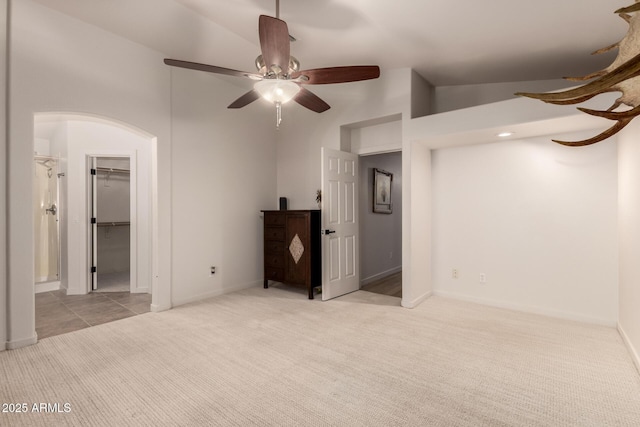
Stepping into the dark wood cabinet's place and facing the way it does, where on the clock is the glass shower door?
The glass shower door is roughly at 2 o'clock from the dark wood cabinet.

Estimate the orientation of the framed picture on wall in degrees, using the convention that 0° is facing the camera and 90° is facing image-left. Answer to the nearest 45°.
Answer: approximately 315°

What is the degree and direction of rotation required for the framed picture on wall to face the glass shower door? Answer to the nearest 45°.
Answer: approximately 135° to its right

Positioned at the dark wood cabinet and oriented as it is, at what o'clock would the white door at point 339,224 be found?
The white door is roughly at 8 o'clock from the dark wood cabinet.

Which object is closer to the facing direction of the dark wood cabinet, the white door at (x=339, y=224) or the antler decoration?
the antler decoration

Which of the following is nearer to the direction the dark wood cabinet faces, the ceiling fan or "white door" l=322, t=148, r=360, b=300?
the ceiling fan

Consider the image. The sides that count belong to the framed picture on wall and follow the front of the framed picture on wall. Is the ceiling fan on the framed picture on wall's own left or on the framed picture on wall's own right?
on the framed picture on wall's own right

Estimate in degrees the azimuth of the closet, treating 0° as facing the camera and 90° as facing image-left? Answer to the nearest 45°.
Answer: approximately 0°
